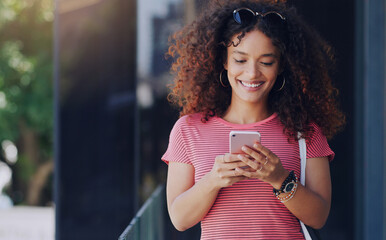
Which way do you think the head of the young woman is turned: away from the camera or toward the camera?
toward the camera

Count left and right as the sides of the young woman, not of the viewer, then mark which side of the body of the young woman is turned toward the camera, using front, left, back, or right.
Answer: front
